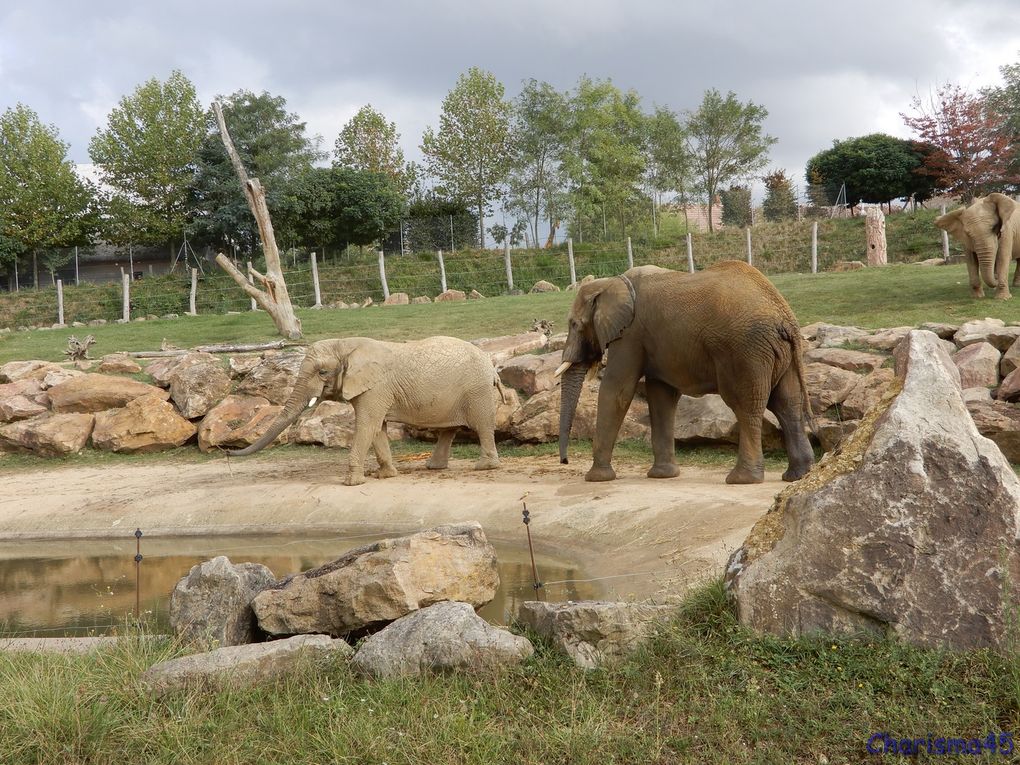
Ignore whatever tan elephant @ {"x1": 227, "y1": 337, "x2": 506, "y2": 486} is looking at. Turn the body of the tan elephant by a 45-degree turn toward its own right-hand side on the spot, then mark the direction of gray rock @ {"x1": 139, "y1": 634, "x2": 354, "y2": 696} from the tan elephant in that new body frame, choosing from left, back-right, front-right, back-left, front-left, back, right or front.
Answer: back-left

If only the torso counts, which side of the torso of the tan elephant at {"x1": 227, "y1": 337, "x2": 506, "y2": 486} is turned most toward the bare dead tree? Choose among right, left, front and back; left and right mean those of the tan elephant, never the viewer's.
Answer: right

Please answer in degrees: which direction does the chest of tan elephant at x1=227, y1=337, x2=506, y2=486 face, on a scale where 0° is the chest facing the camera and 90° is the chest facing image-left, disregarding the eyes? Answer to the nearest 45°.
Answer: approximately 90°

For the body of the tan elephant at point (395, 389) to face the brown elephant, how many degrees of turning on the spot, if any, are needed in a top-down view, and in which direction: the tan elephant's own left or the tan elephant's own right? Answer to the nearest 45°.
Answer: approximately 135° to the tan elephant's own left

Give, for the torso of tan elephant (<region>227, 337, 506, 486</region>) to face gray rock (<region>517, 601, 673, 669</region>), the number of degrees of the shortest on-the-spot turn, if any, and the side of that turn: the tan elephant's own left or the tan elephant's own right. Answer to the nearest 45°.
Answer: approximately 90° to the tan elephant's own left

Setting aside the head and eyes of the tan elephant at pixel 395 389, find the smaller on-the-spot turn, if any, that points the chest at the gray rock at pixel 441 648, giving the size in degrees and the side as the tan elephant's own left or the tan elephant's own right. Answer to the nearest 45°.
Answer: approximately 90° to the tan elephant's own left

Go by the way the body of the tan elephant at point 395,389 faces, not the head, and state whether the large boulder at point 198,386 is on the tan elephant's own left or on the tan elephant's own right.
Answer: on the tan elephant's own right

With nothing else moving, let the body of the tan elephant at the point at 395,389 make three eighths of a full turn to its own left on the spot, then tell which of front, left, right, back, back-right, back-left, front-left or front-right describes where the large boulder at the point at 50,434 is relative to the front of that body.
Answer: back
